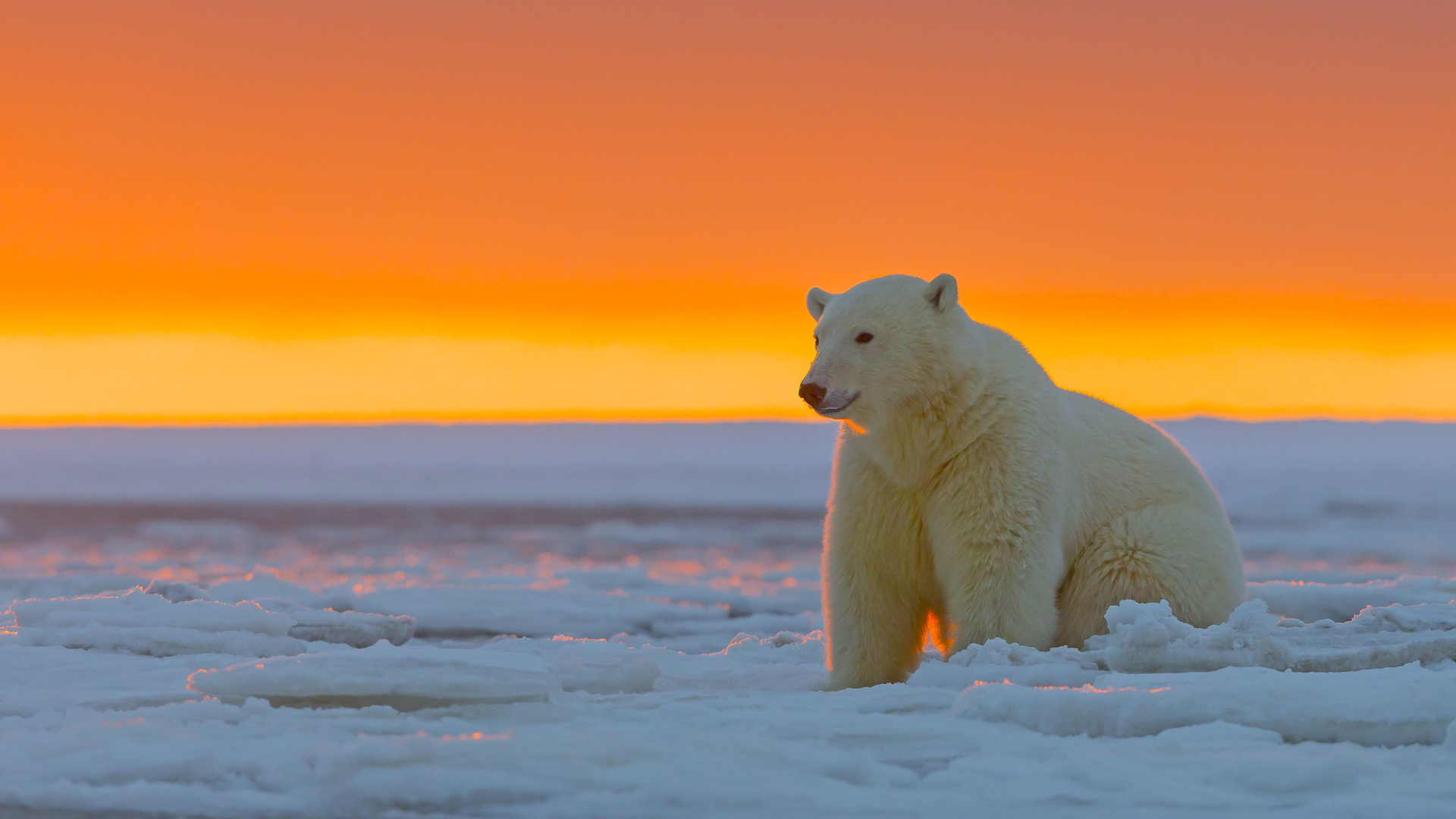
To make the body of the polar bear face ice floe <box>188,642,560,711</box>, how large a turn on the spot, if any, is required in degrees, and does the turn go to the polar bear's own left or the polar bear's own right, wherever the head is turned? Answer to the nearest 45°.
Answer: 0° — it already faces it

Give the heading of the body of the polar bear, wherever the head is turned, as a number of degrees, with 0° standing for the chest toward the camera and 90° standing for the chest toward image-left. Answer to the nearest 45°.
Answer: approximately 45°
